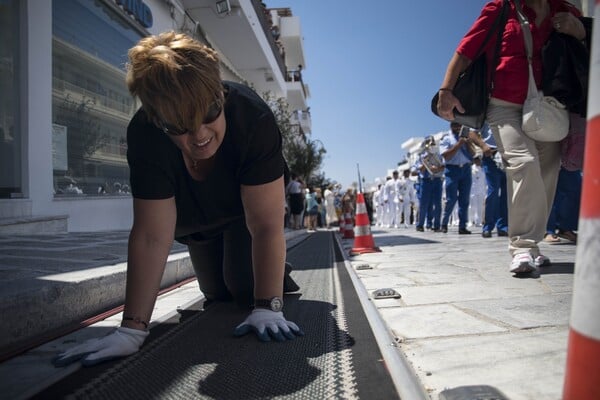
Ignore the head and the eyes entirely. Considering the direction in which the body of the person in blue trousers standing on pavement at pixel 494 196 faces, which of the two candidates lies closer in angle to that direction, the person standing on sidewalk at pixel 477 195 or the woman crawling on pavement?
the woman crawling on pavement

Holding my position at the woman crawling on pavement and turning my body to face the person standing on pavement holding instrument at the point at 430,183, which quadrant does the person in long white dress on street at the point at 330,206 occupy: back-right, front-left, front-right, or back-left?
front-left

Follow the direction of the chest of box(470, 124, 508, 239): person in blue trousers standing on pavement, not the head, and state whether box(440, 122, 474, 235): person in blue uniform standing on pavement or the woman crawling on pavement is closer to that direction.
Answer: the woman crawling on pavement

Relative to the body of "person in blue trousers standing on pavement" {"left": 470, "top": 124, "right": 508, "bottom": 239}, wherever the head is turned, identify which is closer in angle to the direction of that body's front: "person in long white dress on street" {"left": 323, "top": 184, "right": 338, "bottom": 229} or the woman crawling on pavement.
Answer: the woman crawling on pavement

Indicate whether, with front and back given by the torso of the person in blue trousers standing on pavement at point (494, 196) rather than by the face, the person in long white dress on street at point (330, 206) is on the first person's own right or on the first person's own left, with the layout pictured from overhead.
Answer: on the first person's own right

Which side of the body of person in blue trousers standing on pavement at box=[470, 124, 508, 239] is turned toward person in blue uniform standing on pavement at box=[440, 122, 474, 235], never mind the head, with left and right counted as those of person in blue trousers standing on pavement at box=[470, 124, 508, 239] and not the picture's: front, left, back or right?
right

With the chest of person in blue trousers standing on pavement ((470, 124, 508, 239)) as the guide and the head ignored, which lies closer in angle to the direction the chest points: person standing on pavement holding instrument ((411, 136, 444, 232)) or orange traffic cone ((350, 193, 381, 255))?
the orange traffic cone

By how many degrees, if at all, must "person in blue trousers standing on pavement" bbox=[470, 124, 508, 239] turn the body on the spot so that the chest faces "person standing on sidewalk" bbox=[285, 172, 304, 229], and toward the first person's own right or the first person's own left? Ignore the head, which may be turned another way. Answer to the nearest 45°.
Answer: approximately 90° to the first person's own right

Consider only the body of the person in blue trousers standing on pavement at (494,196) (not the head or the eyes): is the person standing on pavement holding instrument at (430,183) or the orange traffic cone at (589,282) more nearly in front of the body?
the orange traffic cone

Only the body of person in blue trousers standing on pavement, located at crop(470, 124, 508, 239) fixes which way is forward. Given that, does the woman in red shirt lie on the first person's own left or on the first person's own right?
on the first person's own left

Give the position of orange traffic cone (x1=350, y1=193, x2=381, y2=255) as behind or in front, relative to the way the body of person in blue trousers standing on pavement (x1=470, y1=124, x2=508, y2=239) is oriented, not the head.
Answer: in front

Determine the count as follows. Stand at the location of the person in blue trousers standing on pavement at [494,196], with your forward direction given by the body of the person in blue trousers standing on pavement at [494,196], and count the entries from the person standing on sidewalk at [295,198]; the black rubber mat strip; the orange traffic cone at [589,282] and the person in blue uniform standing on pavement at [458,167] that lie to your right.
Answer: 2

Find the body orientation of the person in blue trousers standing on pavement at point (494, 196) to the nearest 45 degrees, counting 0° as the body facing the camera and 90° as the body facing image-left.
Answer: approximately 45°

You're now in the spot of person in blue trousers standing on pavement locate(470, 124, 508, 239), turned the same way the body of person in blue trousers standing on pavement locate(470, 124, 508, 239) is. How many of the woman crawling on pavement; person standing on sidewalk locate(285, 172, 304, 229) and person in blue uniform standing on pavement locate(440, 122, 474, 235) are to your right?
2

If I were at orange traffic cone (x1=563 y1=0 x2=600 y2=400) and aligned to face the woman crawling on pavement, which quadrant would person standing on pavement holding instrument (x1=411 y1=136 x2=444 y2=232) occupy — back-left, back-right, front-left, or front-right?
front-right

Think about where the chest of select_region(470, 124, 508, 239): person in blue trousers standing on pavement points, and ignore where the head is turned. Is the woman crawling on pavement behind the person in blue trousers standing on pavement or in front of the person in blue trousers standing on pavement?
in front
